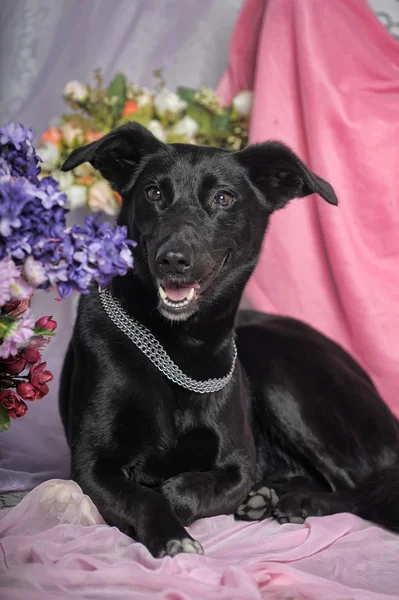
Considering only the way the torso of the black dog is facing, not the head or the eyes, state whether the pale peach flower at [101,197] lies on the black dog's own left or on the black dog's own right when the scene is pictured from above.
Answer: on the black dog's own right

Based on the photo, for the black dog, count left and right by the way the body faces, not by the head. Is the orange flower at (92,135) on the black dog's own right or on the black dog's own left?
on the black dog's own right

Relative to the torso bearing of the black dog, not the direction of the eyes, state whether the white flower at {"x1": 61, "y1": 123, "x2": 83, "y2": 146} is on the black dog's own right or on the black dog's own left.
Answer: on the black dog's own right

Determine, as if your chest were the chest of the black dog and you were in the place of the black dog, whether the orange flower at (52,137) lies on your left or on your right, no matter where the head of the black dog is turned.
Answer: on your right

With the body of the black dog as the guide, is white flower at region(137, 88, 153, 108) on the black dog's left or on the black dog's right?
on the black dog's right

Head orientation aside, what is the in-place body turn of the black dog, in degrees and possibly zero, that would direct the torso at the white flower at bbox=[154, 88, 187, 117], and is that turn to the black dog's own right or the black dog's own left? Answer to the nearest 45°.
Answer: approximately 135° to the black dog's own right

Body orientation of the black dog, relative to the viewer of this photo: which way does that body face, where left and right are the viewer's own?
facing the viewer and to the left of the viewer
